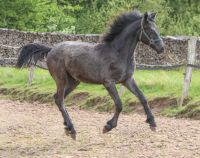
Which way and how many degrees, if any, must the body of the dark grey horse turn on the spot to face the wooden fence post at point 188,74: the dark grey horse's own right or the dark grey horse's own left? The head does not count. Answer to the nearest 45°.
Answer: approximately 45° to the dark grey horse's own left

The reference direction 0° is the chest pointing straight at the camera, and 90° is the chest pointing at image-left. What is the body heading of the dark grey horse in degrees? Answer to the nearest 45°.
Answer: approximately 270°
